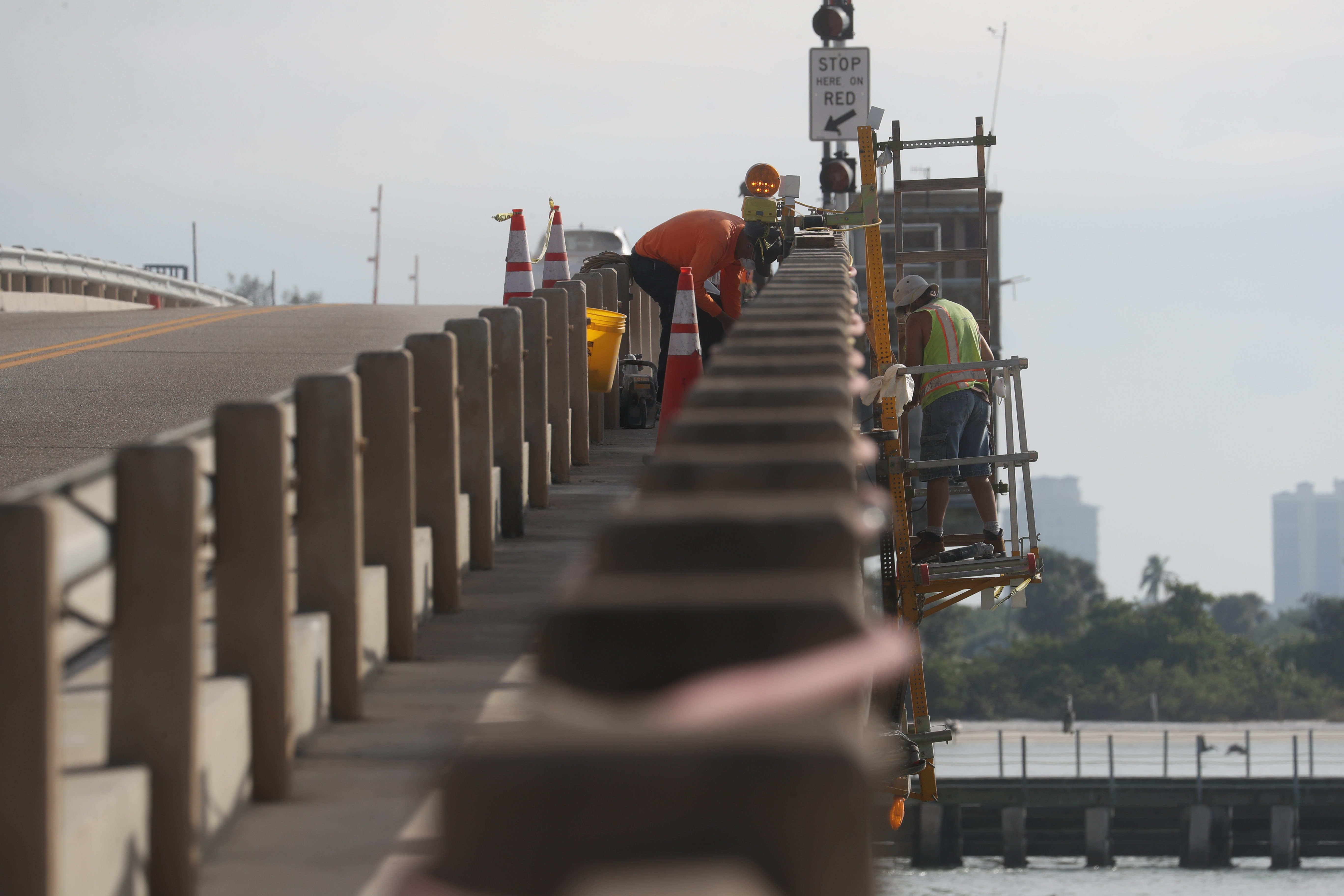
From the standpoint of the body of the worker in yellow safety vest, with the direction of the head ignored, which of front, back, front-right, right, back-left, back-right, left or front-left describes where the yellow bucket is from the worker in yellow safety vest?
left

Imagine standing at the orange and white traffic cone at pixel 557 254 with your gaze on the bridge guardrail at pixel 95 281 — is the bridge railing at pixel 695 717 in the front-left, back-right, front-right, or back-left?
back-left

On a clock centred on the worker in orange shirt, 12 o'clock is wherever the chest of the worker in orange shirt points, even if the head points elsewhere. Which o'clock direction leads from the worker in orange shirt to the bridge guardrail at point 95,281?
The bridge guardrail is roughly at 8 o'clock from the worker in orange shirt.

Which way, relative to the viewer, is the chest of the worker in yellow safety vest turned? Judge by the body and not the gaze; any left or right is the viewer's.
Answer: facing away from the viewer and to the left of the viewer

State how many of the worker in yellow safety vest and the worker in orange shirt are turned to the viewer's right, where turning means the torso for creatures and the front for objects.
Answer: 1

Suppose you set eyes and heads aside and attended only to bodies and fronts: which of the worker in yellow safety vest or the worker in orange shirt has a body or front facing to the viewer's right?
the worker in orange shirt

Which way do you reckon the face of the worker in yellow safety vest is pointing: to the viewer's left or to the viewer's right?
to the viewer's left

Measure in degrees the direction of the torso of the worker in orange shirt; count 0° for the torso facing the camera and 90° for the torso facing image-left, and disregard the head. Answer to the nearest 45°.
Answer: approximately 270°

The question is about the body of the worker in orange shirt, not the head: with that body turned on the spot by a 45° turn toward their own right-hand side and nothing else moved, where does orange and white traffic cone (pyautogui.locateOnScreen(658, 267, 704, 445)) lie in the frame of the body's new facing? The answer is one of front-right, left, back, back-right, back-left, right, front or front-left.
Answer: front-right
